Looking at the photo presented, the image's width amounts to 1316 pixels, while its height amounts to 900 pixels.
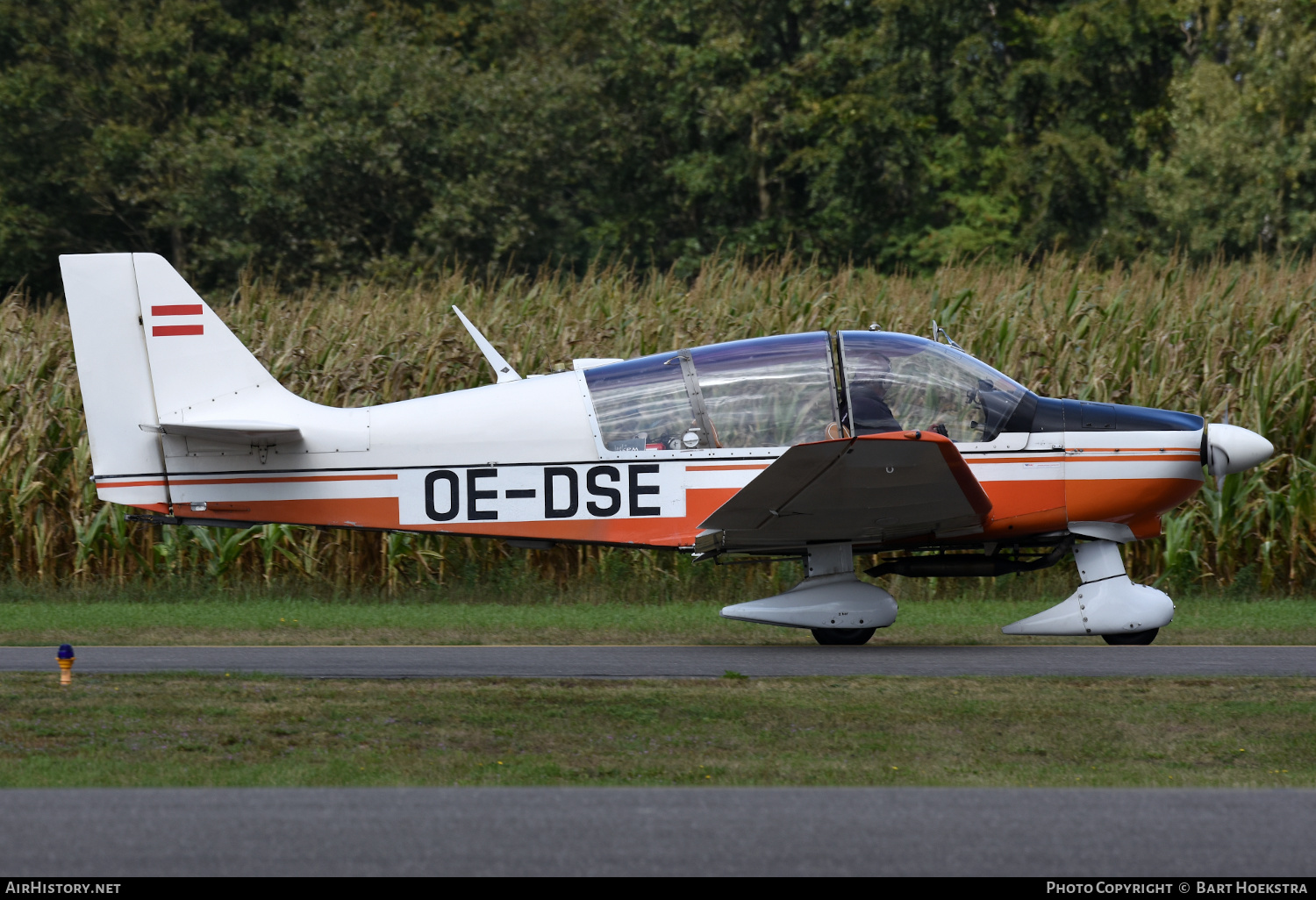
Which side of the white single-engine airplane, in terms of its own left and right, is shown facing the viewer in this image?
right

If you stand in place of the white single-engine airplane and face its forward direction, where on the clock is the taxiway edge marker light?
The taxiway edge marker light is roughly at 5 o'clock from the white single-engine airplane.
